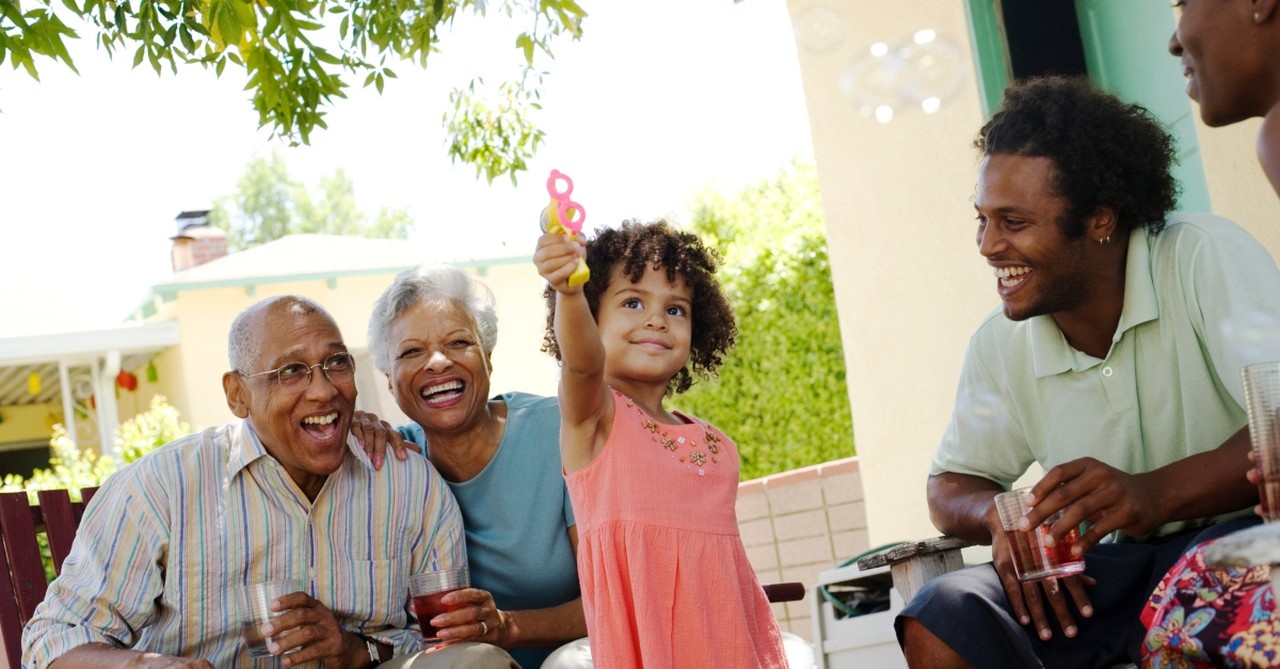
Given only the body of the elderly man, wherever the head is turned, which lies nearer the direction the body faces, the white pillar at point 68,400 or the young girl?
the young girl

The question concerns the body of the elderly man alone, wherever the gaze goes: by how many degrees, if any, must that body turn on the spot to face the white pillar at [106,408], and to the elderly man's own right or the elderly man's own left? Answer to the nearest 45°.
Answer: approximately 135° to the elderly man's own left

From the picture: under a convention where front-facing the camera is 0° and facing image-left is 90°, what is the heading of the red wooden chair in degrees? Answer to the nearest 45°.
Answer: approximately 315°

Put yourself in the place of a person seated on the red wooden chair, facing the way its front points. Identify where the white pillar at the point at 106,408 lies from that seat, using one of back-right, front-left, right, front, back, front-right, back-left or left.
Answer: back-left

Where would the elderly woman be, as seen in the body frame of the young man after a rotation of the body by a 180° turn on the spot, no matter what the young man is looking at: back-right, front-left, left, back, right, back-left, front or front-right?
back-left

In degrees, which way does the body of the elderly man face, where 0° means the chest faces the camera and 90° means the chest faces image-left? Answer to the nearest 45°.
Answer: approximately 315°

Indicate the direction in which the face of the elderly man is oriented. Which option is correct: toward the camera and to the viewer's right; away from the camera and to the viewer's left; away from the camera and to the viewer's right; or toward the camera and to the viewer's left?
toward the camera and to the viewer's right

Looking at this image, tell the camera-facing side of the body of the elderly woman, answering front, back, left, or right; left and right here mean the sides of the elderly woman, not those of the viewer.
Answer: front

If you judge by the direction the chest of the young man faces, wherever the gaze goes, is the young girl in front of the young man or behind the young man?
in front

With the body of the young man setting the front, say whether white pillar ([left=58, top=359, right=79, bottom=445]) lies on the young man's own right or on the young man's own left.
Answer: on the young man's own right

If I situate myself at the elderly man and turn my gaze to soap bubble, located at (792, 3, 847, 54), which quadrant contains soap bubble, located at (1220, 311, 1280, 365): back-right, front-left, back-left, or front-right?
front-right

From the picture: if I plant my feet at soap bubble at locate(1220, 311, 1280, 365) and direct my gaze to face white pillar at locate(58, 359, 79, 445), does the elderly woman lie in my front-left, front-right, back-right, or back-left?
front-left
